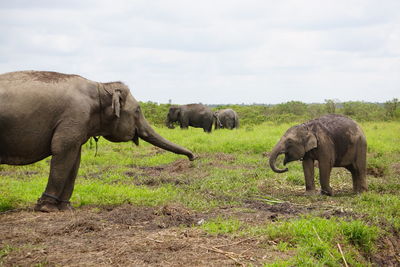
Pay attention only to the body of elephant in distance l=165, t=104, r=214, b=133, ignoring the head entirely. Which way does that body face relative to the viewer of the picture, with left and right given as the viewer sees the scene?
facing to the left of the viewer

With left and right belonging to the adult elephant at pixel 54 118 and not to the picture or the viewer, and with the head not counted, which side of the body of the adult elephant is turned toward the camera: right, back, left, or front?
right

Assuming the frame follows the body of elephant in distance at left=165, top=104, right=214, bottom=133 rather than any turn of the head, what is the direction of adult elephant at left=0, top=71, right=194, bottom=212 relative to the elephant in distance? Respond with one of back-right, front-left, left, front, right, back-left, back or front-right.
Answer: left

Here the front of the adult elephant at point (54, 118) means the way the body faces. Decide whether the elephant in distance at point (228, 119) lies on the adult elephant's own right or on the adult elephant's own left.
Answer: on the adult elephant's own left

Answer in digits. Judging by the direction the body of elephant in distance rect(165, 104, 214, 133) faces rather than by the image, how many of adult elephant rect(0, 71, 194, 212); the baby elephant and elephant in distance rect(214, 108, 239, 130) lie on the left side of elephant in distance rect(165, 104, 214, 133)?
2

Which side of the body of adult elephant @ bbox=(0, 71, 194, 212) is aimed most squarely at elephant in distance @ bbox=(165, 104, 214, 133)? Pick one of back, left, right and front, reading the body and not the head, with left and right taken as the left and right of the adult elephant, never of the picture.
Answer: left

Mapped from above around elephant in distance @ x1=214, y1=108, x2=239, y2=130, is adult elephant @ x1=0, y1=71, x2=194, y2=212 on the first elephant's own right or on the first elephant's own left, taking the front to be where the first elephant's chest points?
on the first elephant's own left

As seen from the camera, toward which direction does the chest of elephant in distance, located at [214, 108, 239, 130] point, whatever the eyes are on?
to the viewer's left

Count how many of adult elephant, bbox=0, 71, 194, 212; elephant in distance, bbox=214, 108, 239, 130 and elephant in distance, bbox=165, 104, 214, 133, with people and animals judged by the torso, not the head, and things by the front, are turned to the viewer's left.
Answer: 2
